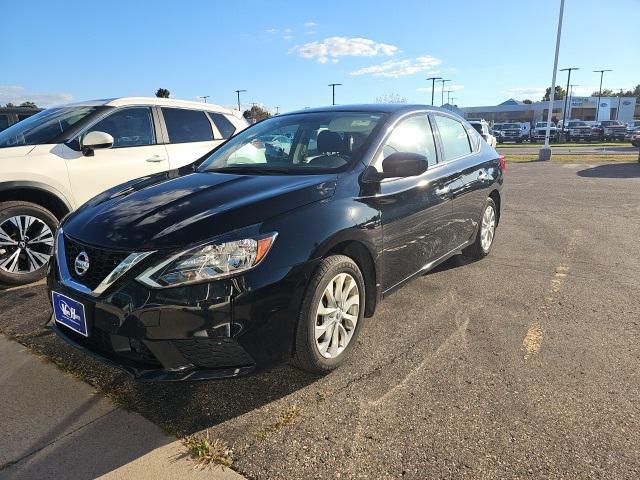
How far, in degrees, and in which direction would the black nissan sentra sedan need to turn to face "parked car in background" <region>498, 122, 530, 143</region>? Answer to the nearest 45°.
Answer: approximately 180°

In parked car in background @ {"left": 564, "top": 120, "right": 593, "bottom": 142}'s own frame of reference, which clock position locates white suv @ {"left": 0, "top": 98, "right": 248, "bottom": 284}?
The white suv is roughly at 12 o'clock from the parked car in background.

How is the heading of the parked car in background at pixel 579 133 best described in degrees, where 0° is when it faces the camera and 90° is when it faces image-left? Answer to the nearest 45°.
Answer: approximately 0°

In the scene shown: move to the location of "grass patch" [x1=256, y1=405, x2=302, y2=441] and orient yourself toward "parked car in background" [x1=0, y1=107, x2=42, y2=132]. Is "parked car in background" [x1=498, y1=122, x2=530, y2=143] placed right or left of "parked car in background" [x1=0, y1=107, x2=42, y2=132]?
right

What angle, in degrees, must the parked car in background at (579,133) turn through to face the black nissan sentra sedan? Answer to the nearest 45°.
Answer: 0° — it already faces it

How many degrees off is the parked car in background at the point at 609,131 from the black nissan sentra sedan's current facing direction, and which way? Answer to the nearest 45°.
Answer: approximately 180°
